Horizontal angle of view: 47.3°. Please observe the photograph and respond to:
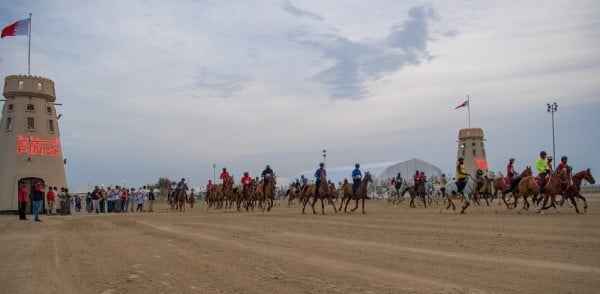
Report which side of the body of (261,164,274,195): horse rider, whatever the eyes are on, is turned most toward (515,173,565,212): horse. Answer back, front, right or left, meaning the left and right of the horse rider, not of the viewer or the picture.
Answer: left

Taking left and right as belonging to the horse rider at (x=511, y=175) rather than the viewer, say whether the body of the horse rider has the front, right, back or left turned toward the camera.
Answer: right

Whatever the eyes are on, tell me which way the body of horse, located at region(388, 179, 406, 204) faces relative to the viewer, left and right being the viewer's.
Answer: facing the viewer and to the right of the viewer

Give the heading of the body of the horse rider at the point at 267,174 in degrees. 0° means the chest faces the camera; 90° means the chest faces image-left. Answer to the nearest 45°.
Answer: approximately 315°

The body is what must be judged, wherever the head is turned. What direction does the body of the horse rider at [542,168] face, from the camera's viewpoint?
to the viewer's right

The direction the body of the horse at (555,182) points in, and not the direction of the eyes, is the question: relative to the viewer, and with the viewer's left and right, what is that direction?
facing to the right of the viewer
